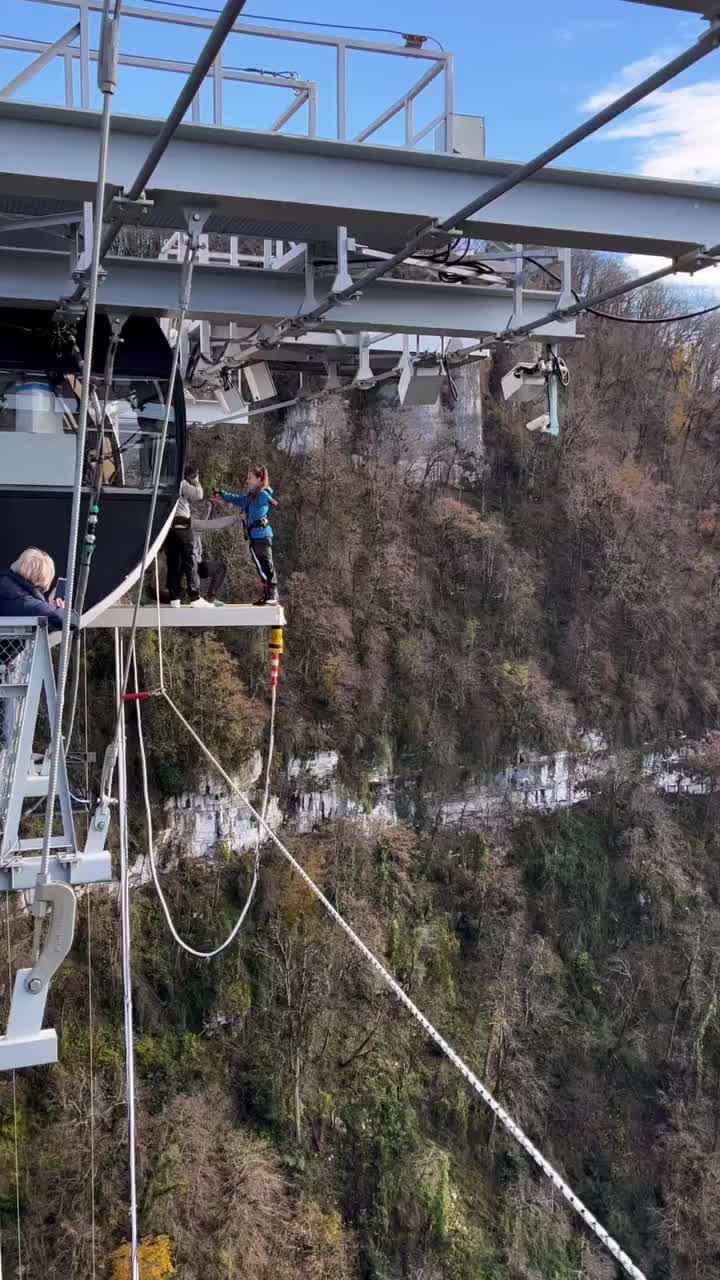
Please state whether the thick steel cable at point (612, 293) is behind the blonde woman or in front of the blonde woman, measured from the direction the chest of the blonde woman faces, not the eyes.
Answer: in front

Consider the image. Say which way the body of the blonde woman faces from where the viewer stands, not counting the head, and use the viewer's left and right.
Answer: facing away from the viewer and to the right of the viewer

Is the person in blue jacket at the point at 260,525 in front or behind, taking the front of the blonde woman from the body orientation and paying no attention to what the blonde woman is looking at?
in front

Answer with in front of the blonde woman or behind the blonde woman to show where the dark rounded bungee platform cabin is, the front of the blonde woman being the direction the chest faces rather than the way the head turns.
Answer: in front
